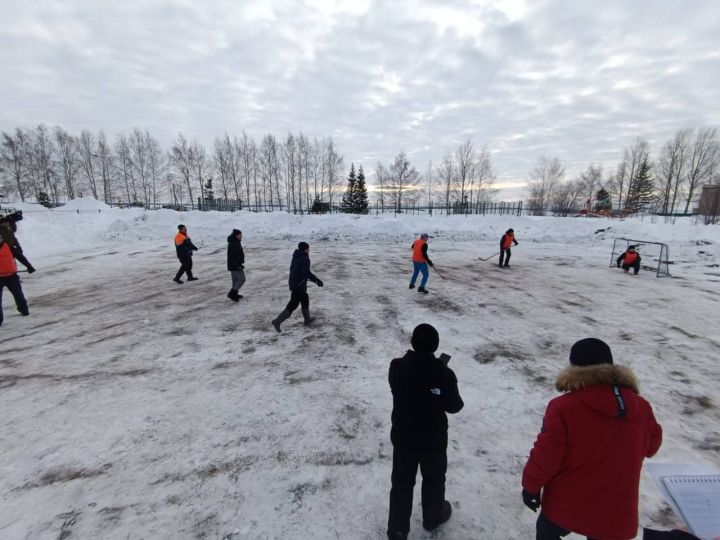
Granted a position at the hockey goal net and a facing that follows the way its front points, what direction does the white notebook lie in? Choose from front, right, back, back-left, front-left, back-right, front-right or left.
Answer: front-left

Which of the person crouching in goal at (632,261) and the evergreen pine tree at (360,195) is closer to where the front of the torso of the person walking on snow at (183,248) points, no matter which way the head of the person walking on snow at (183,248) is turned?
the person crouching in goal

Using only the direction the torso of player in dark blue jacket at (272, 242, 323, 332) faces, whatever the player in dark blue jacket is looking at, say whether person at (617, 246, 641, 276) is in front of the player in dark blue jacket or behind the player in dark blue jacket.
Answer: in front

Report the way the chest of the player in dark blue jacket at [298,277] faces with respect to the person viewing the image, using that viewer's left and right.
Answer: facing to the right of the viewer

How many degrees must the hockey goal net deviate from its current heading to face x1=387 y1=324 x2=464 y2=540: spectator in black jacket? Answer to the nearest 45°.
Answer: approximately 45° to its left

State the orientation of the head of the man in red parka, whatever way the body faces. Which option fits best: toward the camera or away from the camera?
away from the camera

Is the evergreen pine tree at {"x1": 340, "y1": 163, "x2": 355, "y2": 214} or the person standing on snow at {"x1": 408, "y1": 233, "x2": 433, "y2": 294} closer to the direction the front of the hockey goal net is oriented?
the person standing on snow
